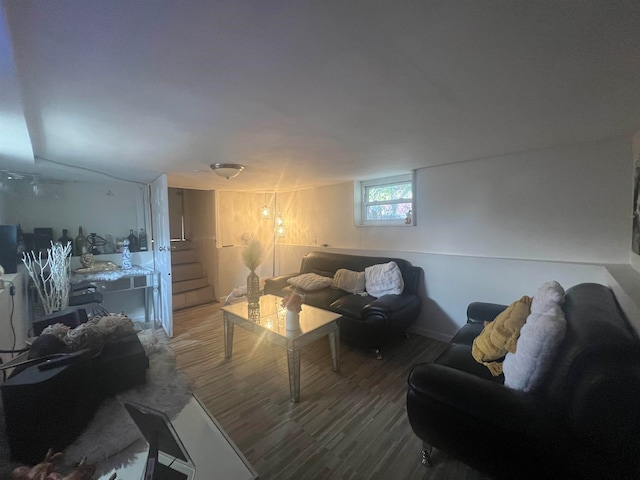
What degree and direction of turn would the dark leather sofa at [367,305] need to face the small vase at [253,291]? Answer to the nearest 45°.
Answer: approximately 45° to its right

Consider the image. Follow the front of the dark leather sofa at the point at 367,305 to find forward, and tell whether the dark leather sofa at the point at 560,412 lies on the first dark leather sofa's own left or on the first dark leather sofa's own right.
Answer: on the first dark leather sofa's own left

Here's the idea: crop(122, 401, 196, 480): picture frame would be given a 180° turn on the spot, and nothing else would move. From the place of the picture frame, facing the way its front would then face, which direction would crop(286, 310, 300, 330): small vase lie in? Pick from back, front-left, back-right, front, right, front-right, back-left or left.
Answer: back

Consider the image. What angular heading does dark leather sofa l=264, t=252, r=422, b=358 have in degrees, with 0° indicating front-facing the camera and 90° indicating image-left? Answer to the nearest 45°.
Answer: approximately 45°

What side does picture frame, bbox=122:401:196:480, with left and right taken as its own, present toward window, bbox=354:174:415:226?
front

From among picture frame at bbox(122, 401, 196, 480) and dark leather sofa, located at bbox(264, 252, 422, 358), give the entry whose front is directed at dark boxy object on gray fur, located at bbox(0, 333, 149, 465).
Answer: dark leather sofa, located at bbox(264, 252, 422, 358)
